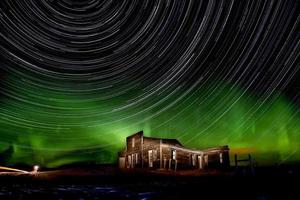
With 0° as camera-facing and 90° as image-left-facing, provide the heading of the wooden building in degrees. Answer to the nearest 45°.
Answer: approximately 45°
